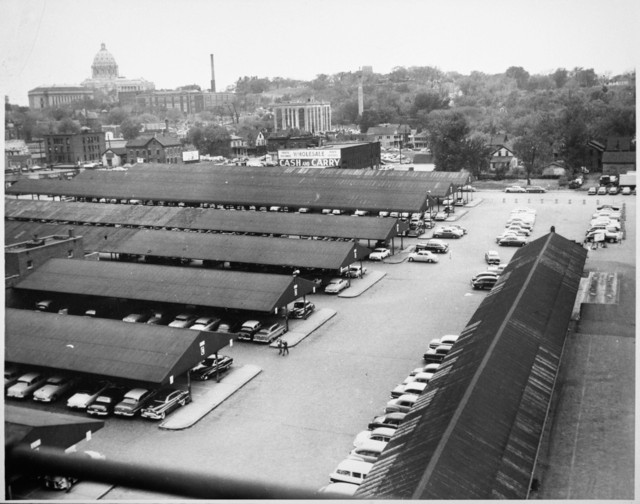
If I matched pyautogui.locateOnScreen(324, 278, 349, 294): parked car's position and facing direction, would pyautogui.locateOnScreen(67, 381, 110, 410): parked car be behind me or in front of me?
in front

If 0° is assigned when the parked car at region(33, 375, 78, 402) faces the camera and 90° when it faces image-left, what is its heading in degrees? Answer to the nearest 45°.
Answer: approximately 45°

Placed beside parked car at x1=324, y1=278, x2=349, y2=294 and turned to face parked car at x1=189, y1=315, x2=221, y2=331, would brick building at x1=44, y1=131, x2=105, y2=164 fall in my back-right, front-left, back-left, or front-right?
back-right

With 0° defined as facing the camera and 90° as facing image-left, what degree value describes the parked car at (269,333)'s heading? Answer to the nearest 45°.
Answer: approximately 45°

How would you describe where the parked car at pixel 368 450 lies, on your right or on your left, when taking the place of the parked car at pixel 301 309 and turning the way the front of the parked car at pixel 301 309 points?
on your left

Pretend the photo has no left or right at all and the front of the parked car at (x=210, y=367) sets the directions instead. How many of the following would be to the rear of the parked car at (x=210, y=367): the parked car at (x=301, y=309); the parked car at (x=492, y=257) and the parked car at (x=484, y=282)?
3

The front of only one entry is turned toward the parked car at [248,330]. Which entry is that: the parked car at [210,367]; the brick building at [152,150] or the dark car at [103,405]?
the brick building

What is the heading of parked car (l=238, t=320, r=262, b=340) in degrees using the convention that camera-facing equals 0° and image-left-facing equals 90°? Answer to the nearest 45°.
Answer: approximately 45°

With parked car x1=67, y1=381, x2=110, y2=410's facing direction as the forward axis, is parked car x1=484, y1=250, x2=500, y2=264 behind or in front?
behind

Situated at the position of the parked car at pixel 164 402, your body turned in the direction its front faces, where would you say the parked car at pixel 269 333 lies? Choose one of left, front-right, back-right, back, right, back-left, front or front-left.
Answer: back
